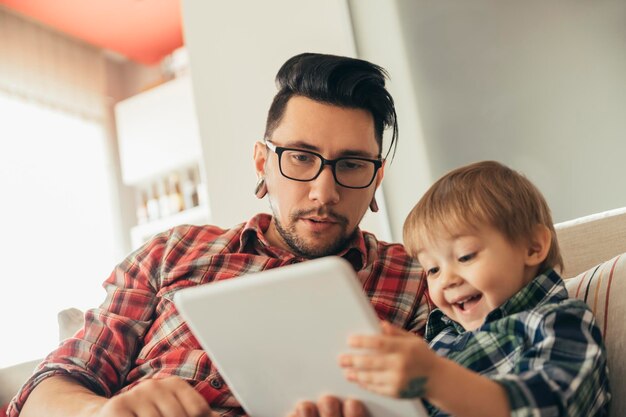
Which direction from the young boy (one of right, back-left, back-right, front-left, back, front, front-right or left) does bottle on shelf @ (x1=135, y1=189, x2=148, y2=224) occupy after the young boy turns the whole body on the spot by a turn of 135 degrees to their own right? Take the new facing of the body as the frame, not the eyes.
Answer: front-left

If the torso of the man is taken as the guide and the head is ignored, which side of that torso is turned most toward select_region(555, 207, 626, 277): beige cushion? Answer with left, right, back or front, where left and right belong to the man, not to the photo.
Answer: left

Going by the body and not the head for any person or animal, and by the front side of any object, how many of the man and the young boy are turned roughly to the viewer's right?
0

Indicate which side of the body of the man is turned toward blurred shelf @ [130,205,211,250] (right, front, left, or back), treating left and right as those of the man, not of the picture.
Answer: back

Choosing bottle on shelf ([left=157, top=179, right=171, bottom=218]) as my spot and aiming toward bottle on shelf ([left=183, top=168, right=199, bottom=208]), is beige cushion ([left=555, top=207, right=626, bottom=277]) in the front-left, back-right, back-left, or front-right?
front-right

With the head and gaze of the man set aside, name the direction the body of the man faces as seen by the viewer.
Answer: toward the camera

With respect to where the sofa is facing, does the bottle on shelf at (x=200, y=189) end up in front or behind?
behind

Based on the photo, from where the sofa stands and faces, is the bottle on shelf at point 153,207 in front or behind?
behind

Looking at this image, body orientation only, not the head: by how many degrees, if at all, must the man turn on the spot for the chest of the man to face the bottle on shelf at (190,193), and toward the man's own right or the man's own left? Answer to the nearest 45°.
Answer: approximately 180°

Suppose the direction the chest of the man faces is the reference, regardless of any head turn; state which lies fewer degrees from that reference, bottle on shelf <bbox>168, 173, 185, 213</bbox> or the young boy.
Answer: the young boy

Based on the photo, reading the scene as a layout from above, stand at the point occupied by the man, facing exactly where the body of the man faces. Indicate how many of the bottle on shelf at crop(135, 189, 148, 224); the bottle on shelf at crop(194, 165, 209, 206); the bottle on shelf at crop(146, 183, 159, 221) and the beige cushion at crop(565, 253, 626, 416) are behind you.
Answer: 3
